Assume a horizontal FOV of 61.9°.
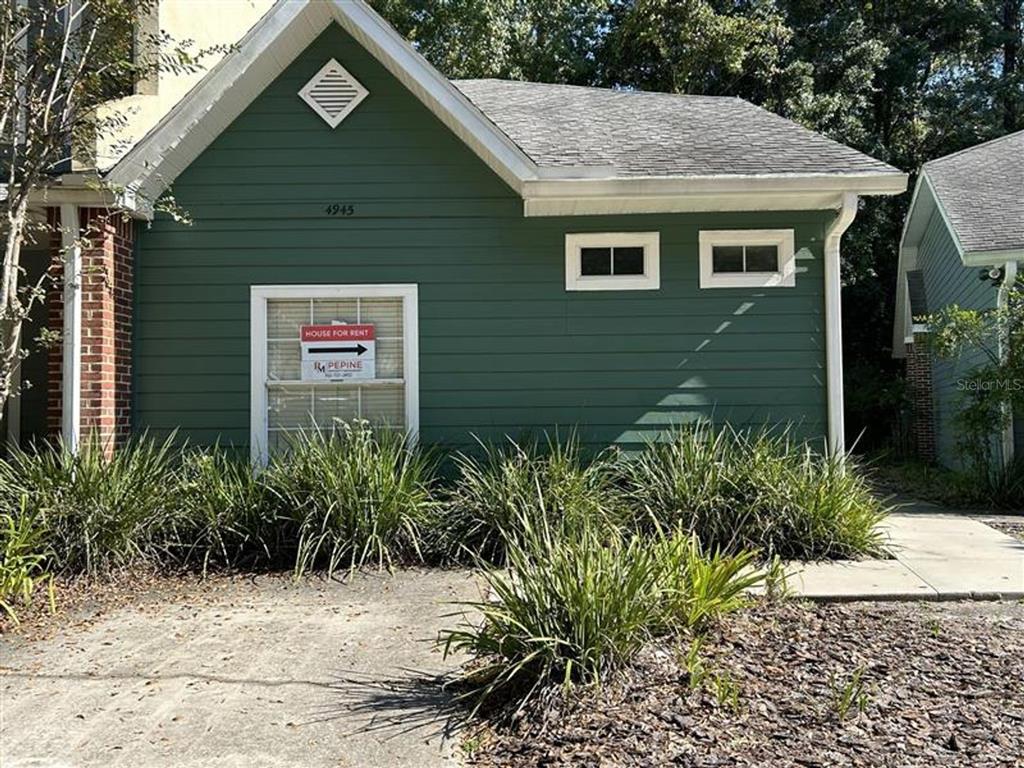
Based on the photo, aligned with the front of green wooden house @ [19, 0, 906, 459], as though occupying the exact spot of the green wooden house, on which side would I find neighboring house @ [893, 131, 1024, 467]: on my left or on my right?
on my left

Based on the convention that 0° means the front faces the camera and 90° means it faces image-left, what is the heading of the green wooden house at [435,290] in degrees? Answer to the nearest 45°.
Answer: approximately 0°

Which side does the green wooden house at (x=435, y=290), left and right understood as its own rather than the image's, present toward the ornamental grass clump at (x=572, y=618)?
front

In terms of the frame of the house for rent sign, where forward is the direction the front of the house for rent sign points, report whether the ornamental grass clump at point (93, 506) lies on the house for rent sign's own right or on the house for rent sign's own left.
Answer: on the house for rent sign's own right

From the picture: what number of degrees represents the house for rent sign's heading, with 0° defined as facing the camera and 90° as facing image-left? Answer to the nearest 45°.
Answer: approximately 0°

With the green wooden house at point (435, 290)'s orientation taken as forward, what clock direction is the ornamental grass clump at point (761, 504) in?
The ornamental grass clump is roughly at 10 o'clock from the green wooden house.

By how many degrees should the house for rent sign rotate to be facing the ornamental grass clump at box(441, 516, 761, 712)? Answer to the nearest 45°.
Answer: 0° — it already faces it

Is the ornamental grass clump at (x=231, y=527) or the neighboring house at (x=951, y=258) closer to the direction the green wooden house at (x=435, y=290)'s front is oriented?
the ornamental grass clump

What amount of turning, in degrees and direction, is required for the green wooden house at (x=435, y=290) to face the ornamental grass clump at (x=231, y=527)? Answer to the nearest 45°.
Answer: approximately 45° to its right

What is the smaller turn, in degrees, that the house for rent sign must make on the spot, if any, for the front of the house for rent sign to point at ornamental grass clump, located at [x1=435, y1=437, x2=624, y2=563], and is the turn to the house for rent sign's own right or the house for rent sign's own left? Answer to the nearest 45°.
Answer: approximately 45° to the house for rent sign's own left

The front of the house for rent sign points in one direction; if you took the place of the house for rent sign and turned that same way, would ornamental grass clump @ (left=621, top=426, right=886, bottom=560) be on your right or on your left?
on your left
